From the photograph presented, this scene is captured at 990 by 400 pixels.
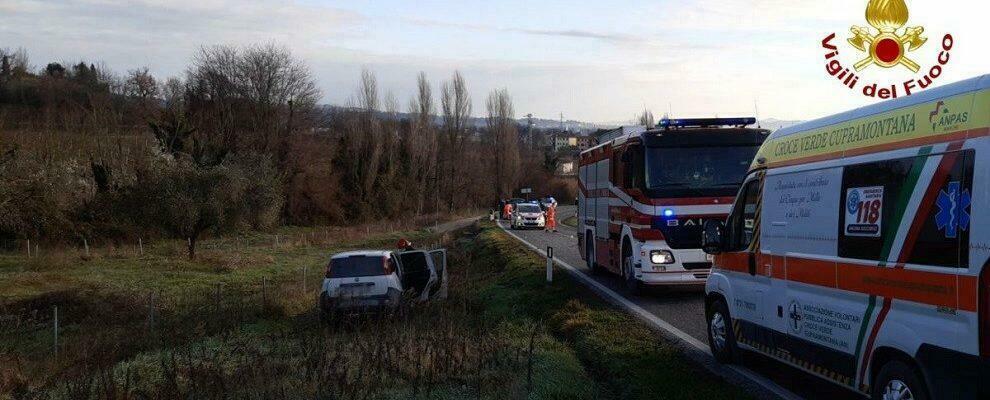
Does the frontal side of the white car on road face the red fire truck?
yes

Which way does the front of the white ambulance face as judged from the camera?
facing away from the viewer and to the left of the viewer

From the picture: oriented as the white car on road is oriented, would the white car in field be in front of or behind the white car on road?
in front

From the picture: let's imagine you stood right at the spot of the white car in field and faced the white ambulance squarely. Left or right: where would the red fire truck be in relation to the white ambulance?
left
